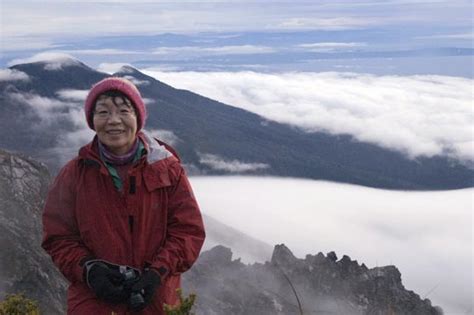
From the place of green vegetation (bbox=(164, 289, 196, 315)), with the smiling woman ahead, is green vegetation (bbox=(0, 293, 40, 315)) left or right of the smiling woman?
left

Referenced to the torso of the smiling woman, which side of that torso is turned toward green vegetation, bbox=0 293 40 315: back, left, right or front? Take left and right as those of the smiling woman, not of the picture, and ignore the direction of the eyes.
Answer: right

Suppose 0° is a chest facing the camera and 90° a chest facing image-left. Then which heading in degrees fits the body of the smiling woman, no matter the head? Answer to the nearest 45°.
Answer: approximately 0°
